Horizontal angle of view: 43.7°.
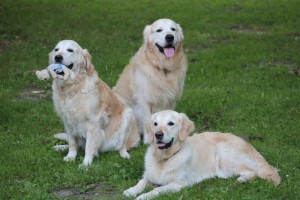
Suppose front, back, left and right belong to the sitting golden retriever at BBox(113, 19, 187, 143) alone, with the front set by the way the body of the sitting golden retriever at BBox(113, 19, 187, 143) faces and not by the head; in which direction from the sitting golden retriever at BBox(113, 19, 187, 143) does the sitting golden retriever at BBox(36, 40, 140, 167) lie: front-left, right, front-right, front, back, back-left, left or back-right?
right

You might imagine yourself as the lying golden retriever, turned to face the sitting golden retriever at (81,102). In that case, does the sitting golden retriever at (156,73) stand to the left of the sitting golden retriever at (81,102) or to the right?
right

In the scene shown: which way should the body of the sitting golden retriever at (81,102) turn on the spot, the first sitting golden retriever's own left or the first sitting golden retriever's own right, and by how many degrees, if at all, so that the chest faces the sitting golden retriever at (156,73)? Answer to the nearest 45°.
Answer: approximately 180°

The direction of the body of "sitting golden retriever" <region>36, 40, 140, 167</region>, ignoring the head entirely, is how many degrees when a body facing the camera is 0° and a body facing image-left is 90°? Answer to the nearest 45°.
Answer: approximately 45°

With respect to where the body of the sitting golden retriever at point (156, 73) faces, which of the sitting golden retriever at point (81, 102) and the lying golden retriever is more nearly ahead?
the lying golden retriever

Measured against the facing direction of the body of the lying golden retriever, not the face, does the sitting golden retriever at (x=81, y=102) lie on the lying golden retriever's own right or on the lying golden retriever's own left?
on the lying golden retriever's own right

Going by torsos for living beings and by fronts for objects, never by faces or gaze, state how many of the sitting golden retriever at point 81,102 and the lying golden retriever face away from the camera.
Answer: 0

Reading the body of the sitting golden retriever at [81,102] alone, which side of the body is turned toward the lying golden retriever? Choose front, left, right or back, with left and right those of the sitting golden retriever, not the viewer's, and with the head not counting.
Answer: left

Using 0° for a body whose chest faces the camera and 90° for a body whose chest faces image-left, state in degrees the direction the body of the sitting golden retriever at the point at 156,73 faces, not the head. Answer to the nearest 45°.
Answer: approximately 315°

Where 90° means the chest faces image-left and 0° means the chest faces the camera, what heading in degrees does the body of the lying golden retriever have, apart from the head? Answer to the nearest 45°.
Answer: approximately 45°
